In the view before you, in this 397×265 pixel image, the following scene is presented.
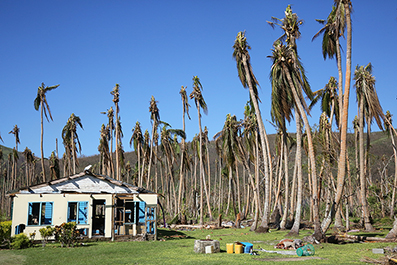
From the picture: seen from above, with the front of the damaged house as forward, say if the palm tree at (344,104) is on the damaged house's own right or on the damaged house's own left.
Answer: on the damaged house's own left

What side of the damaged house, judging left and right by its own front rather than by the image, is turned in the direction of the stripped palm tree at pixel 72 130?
back

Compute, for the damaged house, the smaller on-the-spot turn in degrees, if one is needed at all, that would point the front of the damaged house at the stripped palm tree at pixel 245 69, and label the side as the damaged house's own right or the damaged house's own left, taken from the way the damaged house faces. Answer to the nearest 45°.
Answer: approximately 90° to the damaged house's own left

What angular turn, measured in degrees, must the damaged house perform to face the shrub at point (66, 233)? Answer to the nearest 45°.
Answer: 0° — it already faces it

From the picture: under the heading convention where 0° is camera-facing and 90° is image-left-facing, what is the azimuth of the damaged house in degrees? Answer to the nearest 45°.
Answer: approximately 0°

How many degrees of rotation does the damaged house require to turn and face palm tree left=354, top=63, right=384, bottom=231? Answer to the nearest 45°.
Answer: approximately 90° to its left

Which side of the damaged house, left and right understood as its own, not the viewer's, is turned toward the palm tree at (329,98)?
left

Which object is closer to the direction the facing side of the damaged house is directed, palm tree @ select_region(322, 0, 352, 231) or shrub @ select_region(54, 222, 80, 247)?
the shrub

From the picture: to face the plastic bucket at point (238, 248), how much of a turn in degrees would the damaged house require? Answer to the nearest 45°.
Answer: approximately 45° to its left

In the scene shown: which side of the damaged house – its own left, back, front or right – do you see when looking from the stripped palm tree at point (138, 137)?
back
